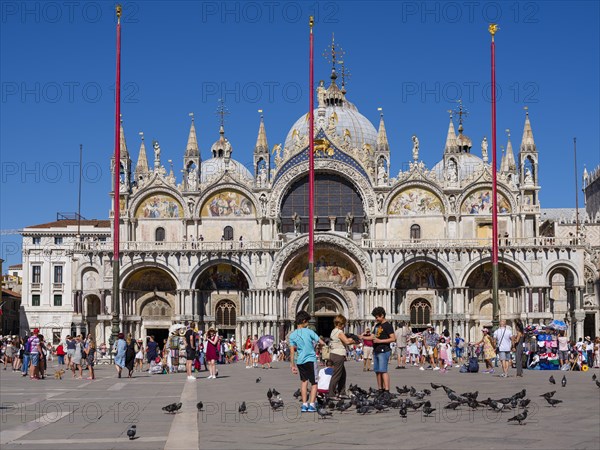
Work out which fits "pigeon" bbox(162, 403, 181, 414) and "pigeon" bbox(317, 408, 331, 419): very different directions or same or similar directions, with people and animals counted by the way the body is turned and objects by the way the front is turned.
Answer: very different directions

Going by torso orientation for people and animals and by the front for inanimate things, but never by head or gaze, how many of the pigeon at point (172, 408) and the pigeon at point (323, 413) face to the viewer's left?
1
